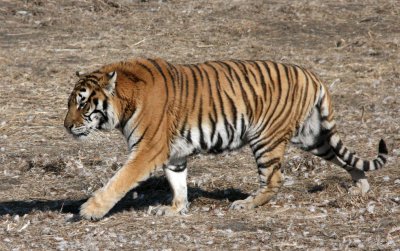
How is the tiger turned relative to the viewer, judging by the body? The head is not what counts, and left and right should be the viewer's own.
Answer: facing to the left of the viewer
